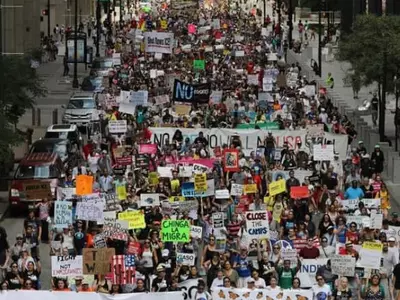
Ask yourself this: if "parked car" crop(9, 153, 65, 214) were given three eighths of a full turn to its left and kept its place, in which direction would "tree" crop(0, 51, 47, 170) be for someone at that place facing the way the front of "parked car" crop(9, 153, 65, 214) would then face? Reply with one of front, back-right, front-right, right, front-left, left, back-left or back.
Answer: front-left

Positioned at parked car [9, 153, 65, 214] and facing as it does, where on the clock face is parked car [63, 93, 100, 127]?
parked car [63, 93, 100, 127] is roughly at 6 o'clock from parked car [9, 153, 65, 214].

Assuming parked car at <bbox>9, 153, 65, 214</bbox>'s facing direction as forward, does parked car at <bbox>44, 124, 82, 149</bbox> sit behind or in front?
behind

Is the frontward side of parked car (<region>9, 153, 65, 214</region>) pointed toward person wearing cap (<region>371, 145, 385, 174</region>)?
no

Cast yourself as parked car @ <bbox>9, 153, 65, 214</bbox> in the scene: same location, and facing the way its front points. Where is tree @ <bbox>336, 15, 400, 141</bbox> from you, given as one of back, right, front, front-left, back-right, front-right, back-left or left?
back-left

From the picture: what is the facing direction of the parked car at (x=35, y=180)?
toward the camera
